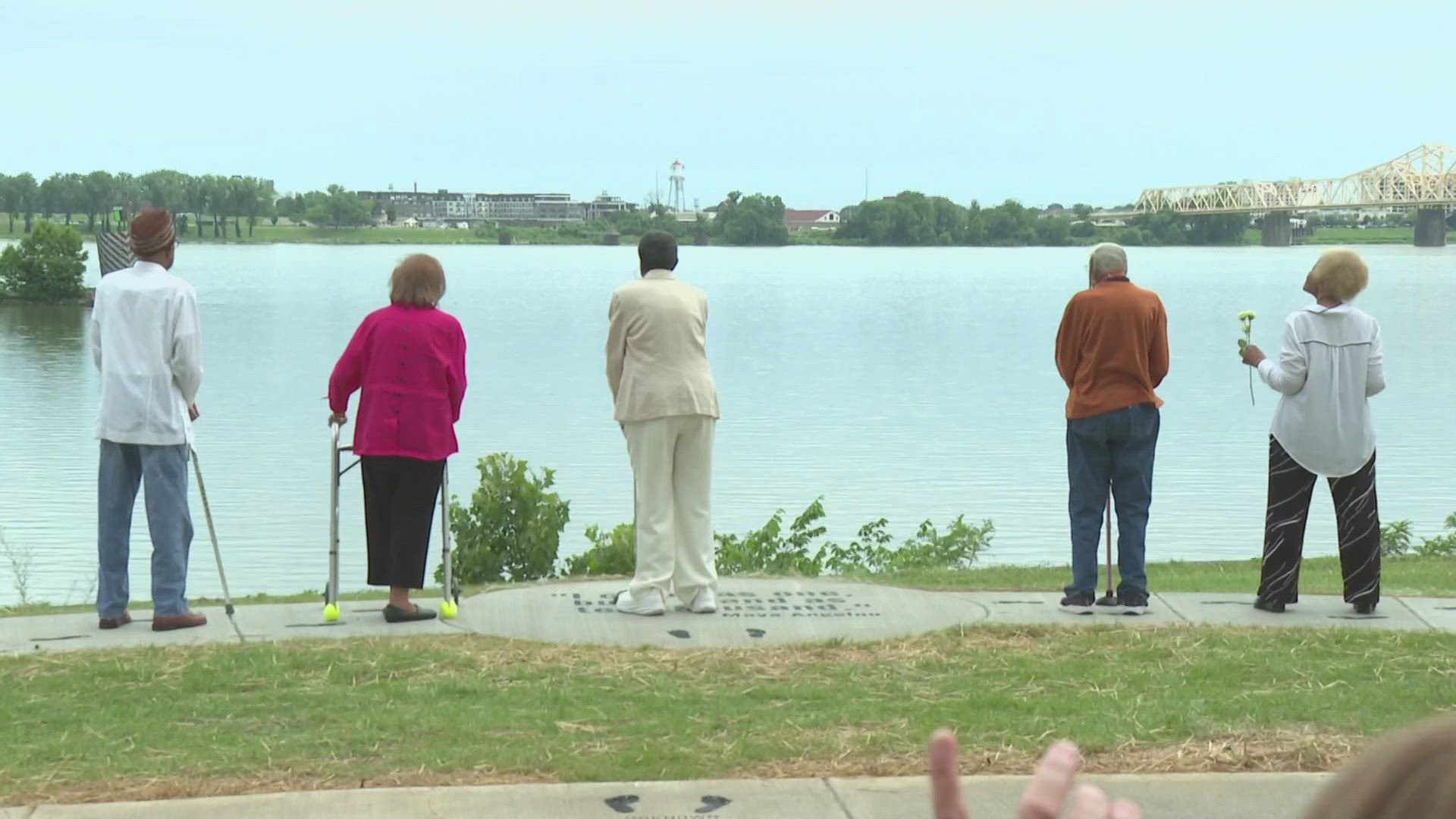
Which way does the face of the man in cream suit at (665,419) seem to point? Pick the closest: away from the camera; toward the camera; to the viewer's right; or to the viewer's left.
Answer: away from the camera

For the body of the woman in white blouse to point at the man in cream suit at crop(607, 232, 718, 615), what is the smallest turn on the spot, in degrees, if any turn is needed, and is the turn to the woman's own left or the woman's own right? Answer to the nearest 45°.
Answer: approximately 90° to the woman's own left

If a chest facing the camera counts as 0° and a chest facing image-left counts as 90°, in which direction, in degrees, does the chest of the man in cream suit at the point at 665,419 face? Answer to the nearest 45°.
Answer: approximately 180°

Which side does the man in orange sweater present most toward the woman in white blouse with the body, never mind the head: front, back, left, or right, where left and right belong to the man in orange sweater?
right

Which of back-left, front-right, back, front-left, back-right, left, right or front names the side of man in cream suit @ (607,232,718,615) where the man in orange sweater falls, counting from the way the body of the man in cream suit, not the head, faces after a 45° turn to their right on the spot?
front-right

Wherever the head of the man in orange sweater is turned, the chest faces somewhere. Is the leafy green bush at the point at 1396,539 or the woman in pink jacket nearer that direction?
the leafy green bush

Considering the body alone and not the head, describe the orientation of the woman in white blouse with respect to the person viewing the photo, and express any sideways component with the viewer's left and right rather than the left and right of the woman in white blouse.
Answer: facing away from the viewer

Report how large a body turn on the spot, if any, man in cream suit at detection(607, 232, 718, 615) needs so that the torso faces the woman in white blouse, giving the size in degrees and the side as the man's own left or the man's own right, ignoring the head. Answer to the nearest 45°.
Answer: approximately 90° to the man's own right

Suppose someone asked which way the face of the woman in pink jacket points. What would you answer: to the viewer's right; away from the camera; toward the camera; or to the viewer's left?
away from the camera

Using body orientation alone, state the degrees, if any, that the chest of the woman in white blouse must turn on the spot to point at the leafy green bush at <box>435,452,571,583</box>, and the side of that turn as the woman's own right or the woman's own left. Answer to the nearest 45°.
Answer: approximately 90° to the woman's own left

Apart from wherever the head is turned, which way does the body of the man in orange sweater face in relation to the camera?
away from the camera
